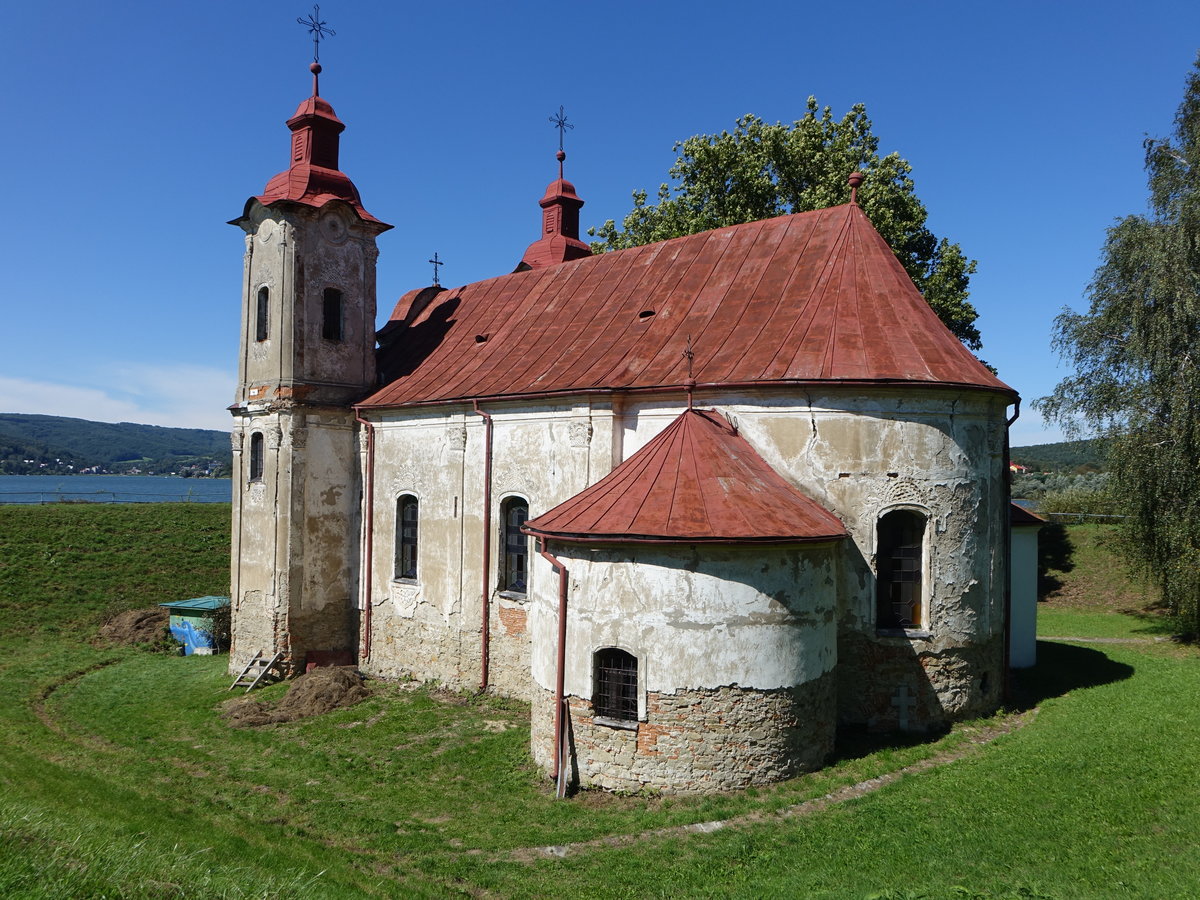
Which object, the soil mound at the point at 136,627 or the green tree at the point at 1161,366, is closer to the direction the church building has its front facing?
the soil mound

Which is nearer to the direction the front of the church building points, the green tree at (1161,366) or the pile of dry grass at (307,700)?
the pile of dry grass

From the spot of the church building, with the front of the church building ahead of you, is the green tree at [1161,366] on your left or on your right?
on your right

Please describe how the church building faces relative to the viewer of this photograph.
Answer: facing away from the viewer and to the left of the viewer

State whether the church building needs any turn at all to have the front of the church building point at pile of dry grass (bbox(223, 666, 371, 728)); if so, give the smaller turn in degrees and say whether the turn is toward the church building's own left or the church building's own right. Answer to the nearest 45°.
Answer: approximately 45° to the church building's own left

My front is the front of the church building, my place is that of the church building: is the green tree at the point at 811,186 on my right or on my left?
on my right

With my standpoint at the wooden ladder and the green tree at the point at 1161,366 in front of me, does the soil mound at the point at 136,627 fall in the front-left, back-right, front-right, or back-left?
back-left

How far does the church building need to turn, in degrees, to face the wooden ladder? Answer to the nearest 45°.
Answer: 0° — it already faces it

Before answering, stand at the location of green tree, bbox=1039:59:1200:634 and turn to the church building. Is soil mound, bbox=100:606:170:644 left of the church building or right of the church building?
right

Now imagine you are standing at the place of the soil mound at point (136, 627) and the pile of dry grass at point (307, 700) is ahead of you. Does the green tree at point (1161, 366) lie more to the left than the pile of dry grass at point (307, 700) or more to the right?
left
